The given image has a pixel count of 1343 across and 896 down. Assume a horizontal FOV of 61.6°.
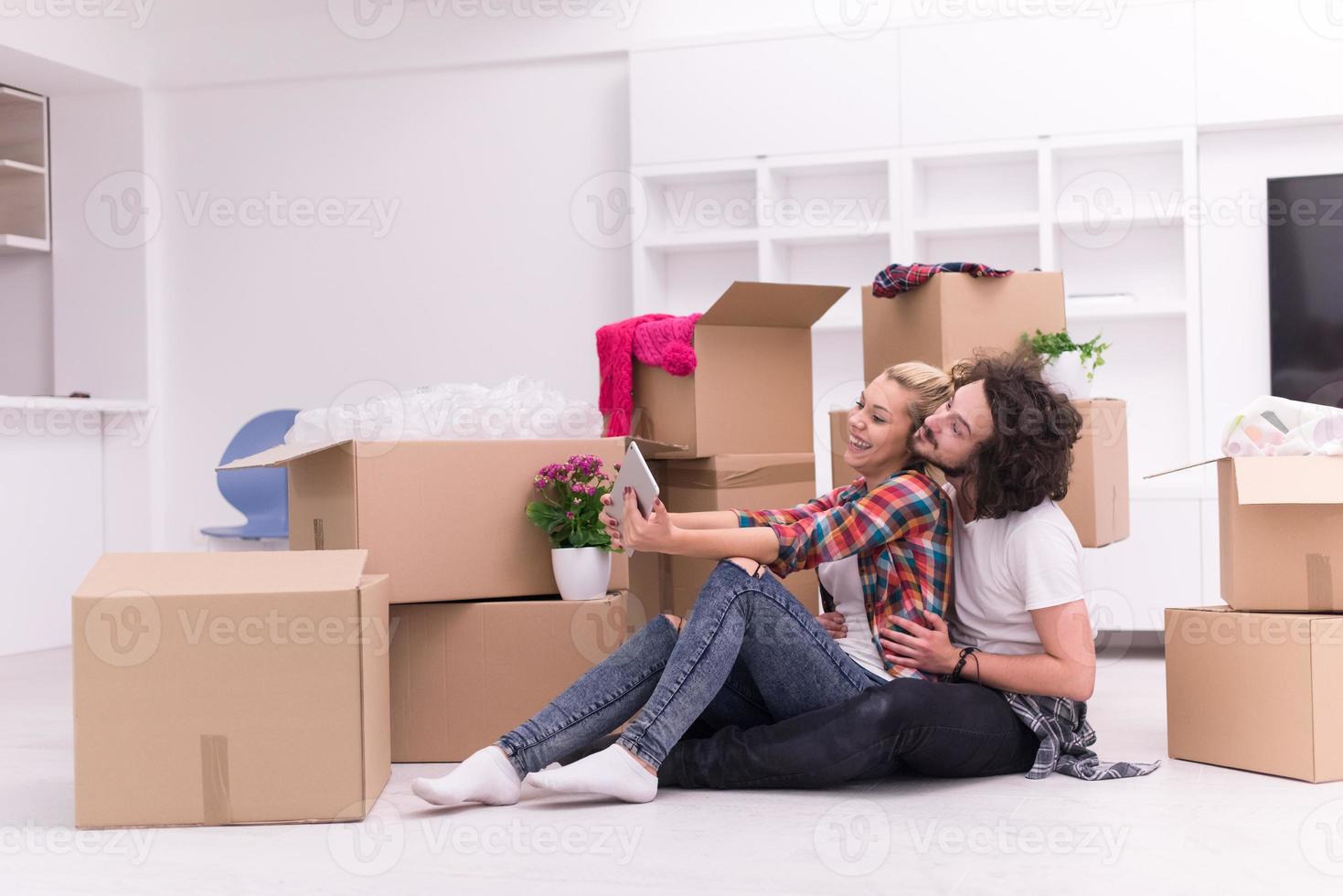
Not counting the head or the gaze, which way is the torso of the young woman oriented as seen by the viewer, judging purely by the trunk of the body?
to the viewer's left

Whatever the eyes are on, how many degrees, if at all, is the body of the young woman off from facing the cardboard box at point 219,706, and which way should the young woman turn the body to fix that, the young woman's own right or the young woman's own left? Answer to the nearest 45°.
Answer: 0° — they already face it

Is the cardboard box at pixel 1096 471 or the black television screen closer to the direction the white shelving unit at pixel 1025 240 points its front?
the cardboard box

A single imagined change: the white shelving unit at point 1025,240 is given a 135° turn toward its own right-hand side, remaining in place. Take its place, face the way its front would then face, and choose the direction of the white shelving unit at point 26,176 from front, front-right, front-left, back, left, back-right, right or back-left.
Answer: front-left

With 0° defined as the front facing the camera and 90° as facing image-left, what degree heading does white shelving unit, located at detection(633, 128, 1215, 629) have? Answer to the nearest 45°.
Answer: approximately 0°

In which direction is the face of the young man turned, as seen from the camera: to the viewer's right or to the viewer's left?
to the viewer's left

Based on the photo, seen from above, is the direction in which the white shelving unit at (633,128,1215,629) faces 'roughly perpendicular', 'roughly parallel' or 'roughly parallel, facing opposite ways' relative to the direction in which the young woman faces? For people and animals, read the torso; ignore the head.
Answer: roughly perpendicular

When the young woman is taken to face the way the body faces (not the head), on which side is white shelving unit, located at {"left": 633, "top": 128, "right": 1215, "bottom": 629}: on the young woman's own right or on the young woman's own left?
on the young woman's own right
